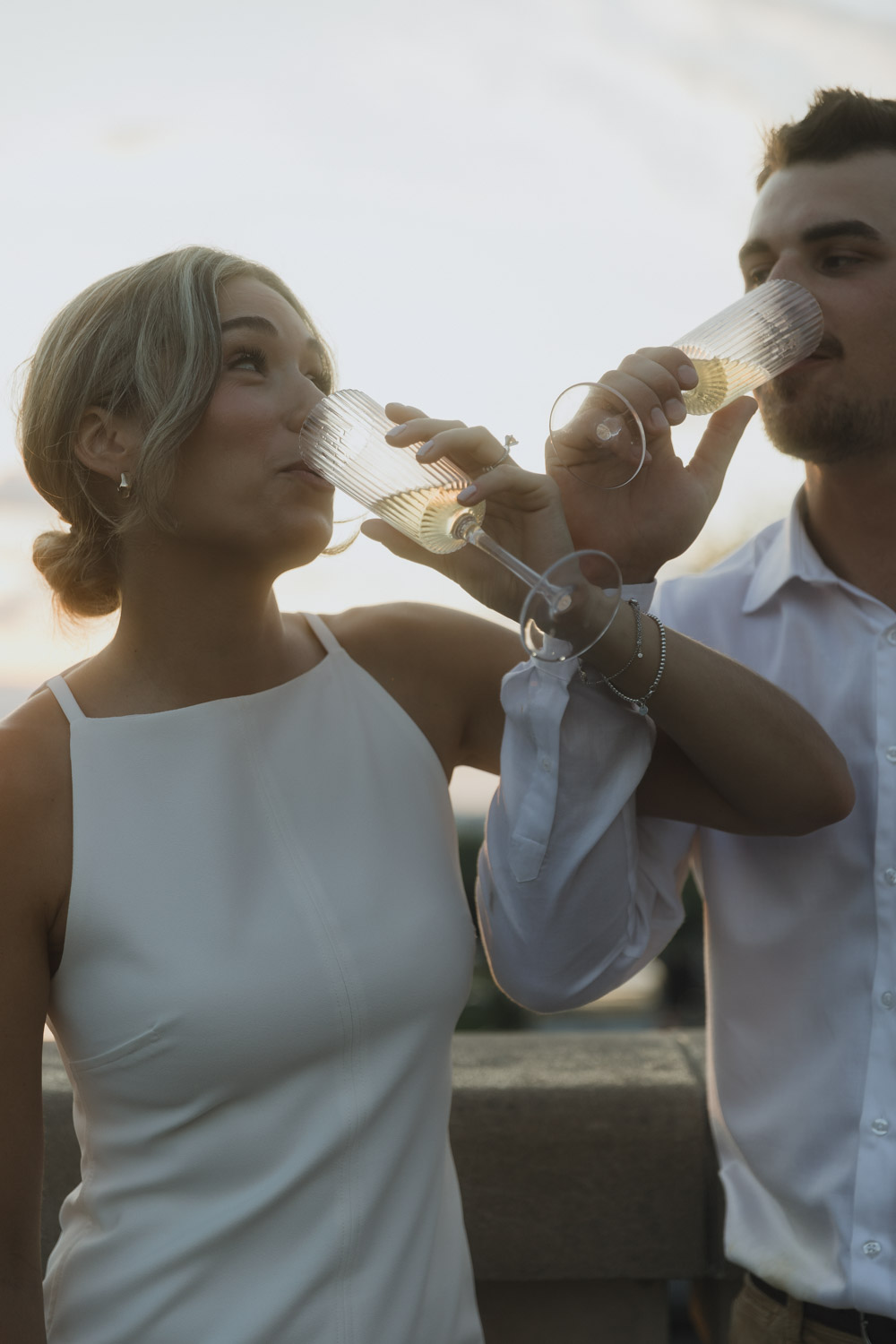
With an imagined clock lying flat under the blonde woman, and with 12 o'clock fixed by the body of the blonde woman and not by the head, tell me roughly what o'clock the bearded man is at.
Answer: The bearded man is roughly at 10 o'clock from the blonde woman.

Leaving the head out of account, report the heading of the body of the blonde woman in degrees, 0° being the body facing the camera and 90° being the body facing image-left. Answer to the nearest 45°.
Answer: approximately 315°
